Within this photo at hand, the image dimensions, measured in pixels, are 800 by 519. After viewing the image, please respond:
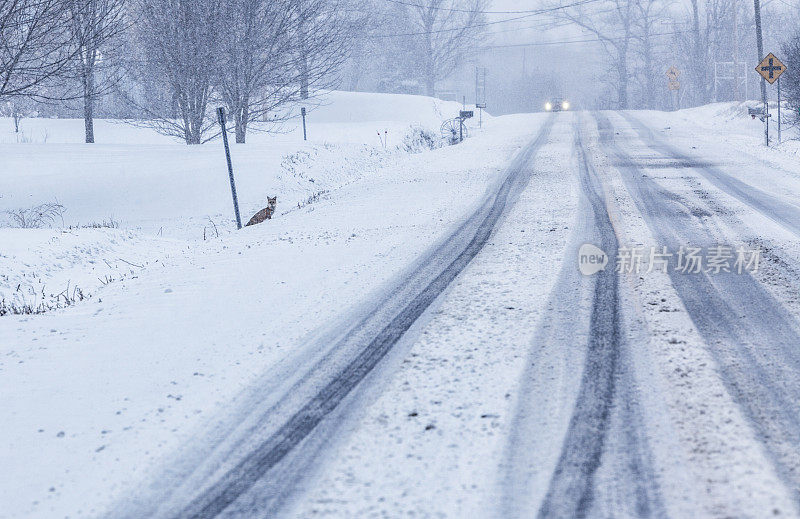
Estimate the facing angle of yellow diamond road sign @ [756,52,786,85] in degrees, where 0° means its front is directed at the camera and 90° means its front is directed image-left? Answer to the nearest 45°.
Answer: approximately 0°

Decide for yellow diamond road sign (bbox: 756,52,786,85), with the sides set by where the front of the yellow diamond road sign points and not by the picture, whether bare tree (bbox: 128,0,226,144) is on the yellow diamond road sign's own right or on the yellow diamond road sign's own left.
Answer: on the yellow diamond road sign's own right

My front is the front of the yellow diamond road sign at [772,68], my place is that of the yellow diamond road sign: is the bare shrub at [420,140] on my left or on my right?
on my right

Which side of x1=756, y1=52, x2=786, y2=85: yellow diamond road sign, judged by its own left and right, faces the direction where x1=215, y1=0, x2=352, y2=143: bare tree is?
right
